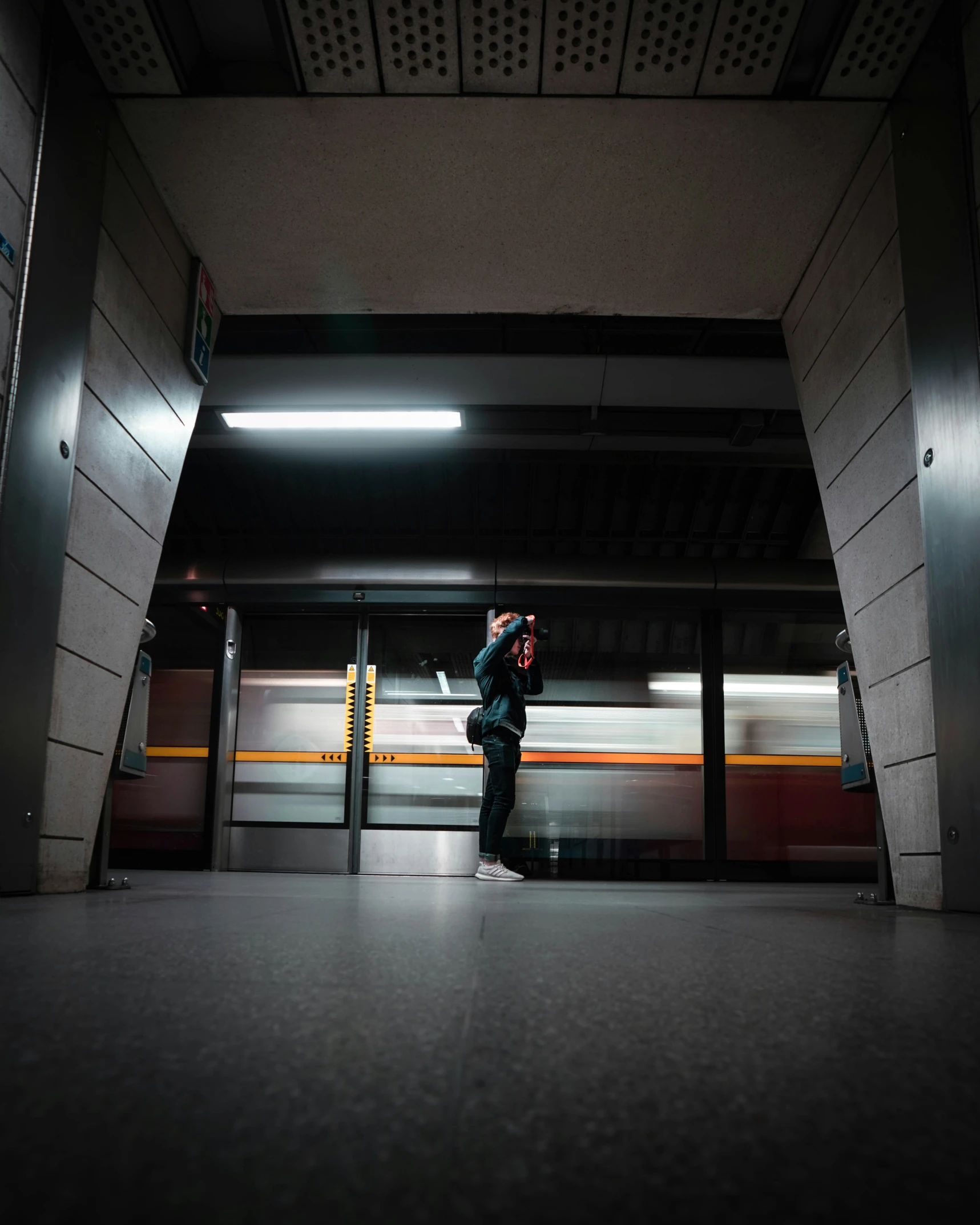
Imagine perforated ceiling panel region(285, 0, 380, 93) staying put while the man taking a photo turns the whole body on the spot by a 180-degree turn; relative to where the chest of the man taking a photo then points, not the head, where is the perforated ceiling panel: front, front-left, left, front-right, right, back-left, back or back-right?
left

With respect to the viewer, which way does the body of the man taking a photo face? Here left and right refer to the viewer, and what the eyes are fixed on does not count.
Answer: facing to the right of the viewer

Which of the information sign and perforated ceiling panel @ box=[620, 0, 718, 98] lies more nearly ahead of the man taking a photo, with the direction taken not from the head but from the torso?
the perforated ceiling panel

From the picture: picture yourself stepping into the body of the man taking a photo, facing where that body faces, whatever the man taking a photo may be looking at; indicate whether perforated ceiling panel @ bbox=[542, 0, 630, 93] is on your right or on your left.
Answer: on your right

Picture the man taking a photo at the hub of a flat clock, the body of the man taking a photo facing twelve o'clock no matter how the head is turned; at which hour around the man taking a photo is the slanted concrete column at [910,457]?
The slanted concrete column is roughly at 2 o'clock from the man taking a photo.

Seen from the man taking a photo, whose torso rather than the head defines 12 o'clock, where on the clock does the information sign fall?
The information sign is roughly at 4 o'clock from the man taking a photo.

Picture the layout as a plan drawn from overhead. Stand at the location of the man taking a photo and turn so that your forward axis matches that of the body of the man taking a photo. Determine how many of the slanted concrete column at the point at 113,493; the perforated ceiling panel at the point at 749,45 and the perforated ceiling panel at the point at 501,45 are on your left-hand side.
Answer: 0

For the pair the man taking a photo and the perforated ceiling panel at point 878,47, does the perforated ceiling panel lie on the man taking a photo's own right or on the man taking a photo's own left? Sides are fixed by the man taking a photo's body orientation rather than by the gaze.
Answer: on the man taking a photo's own right

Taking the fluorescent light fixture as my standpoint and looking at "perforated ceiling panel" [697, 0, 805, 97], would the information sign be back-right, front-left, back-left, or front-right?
front-right

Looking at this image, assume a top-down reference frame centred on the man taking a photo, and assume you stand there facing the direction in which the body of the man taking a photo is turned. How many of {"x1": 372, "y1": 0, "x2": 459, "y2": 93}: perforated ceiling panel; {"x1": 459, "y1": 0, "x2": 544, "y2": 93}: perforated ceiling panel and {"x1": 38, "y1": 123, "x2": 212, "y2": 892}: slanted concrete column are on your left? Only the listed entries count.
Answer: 0

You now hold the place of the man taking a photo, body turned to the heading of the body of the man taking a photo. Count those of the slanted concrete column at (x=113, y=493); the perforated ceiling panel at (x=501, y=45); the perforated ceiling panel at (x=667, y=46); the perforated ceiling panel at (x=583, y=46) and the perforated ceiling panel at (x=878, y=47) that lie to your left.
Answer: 0

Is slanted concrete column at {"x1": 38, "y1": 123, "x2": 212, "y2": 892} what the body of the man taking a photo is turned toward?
no

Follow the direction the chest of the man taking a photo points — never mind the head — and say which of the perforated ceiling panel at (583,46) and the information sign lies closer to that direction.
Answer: the perforated ceiling panel

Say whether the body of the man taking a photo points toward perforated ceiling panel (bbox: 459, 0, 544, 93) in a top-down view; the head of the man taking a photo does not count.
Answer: no

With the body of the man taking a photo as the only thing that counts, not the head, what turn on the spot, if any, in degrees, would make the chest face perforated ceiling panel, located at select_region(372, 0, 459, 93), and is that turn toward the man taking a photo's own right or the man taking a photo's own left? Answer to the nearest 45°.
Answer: approximately 90° to the man taking a photo's own right

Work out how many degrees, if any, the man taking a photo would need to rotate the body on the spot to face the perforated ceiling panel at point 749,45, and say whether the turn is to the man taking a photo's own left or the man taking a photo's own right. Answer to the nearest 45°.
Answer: approximately 90° to the man taking a photo's own right

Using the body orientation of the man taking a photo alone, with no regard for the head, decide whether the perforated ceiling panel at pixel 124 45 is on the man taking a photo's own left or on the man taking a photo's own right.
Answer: on the man taking a photo's own right
